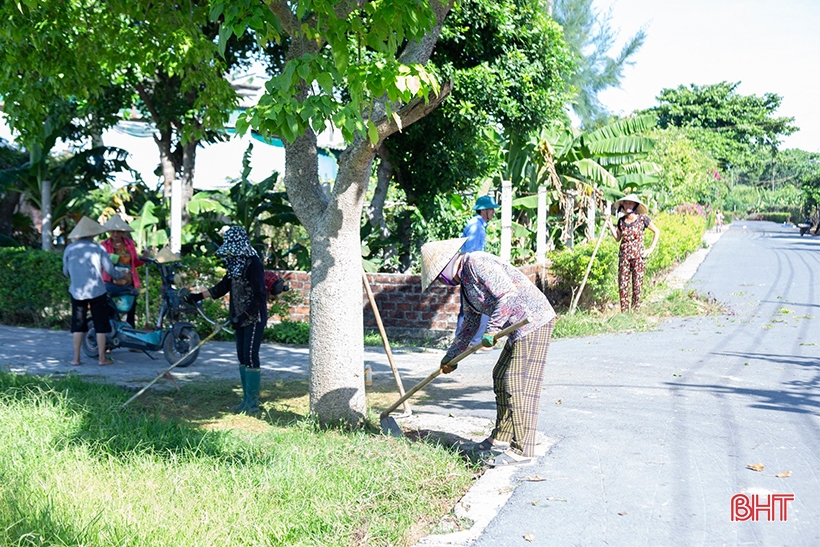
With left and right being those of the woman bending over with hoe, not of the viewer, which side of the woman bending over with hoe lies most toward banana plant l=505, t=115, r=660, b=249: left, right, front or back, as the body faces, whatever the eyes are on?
right

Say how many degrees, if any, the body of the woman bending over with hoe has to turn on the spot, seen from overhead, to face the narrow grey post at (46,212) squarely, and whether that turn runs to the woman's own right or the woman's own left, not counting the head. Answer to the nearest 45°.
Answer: approximately 45° to the woman's own right

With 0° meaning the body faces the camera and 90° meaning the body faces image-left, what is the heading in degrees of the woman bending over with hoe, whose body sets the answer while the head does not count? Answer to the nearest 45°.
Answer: approximately 90°

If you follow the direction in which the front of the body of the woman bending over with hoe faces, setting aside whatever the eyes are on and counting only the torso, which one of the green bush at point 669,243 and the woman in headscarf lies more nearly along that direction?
the woman in headscarf

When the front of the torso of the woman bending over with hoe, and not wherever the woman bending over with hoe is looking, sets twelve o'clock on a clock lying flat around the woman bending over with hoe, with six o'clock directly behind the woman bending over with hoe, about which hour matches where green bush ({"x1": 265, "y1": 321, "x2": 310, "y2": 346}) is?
The green bush is roughly at 2 o'clock from the woman bending over with hoe.

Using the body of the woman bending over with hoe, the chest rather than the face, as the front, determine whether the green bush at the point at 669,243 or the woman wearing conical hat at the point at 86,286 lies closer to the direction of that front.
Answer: the woman wearing conical hat

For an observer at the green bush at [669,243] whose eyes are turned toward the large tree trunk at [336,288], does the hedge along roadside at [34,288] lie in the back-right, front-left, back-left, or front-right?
front-right

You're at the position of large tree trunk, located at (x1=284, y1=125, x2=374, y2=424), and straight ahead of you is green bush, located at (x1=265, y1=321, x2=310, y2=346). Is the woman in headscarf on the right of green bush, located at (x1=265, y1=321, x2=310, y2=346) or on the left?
left

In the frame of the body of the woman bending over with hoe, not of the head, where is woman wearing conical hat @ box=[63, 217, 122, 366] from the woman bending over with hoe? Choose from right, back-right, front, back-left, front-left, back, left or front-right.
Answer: front-right

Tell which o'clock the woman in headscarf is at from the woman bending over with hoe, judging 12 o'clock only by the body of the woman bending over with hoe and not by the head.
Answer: The woman in headscarf is roughly at 1 o'clock from the woman bending over with hoe.

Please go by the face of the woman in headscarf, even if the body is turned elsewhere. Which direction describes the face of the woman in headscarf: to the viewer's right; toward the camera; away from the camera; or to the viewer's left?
to the viewer's left

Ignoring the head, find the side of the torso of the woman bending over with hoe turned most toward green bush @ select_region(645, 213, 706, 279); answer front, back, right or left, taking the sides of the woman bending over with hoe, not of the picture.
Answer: right

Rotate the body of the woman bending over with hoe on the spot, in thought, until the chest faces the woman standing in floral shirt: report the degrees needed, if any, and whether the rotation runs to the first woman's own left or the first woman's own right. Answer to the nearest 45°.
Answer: approximately 90° to the first woman's own right

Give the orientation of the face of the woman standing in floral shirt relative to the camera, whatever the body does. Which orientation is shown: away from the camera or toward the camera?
toward the camera
